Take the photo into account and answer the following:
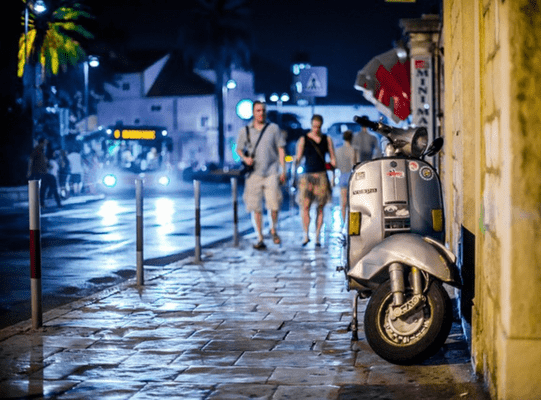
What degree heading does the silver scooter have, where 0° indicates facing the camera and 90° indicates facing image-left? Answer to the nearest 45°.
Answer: approximately 0°

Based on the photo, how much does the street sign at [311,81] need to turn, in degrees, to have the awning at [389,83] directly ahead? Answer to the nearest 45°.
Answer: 0° — it already faces it
